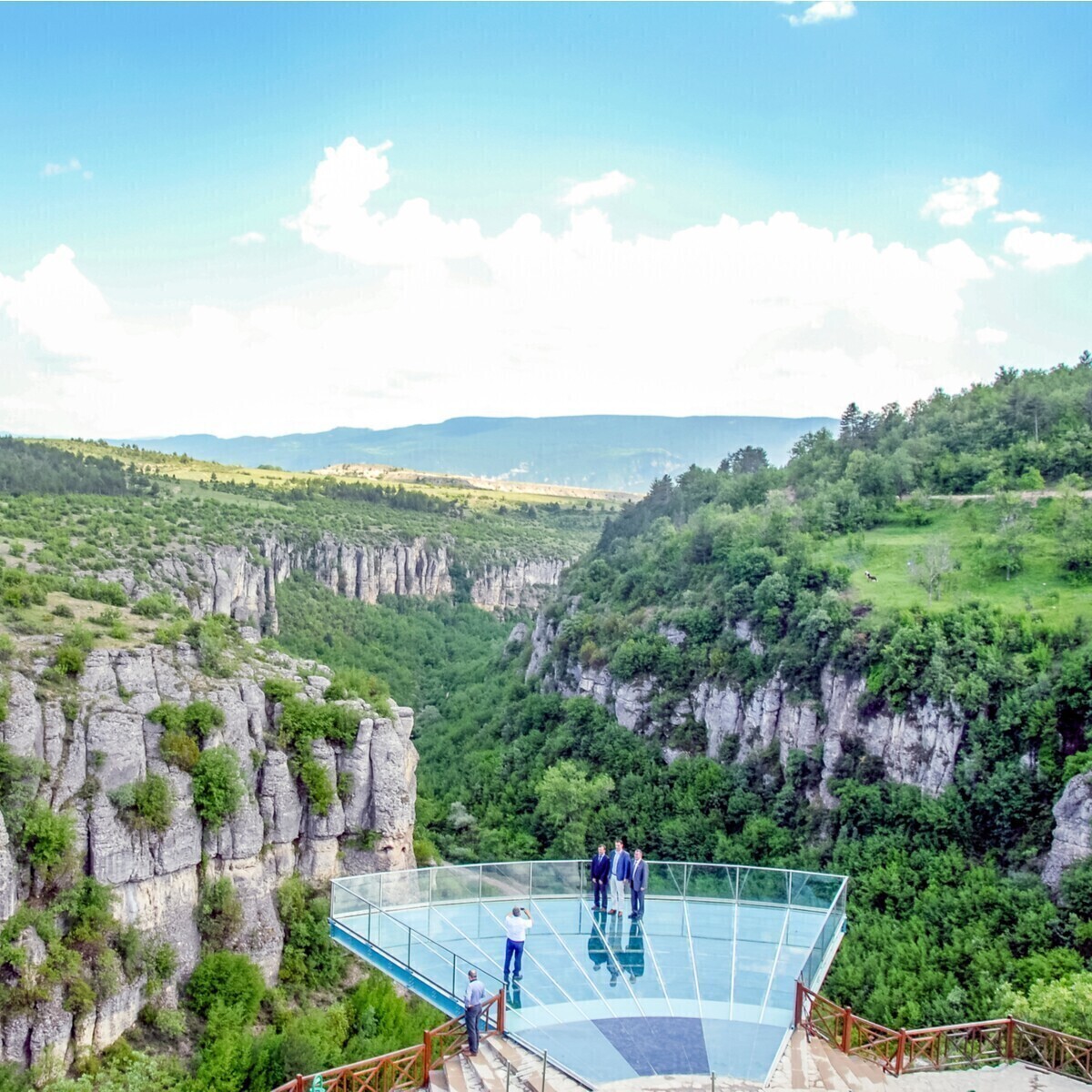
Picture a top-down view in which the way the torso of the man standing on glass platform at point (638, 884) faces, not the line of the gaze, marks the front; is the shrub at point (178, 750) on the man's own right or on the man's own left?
on the man's own right

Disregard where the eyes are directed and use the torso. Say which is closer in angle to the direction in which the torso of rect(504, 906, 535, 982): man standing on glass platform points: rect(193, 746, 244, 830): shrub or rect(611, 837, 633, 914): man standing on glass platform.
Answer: the man standing on glass platform

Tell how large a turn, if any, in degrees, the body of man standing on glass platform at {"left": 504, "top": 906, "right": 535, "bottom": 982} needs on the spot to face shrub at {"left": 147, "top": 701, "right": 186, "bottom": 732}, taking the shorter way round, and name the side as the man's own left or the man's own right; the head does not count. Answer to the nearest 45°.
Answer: approximately 90° to the man's own left

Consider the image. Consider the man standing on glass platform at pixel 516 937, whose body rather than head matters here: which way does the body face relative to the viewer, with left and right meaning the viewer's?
facing away from the viewer and to the right of the viewer

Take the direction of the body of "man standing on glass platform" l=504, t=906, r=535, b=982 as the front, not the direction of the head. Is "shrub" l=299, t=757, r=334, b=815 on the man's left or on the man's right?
on the man's left

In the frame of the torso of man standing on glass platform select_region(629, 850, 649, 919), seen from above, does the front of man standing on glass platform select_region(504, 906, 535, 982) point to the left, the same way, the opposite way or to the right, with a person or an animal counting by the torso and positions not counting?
the opposite way
